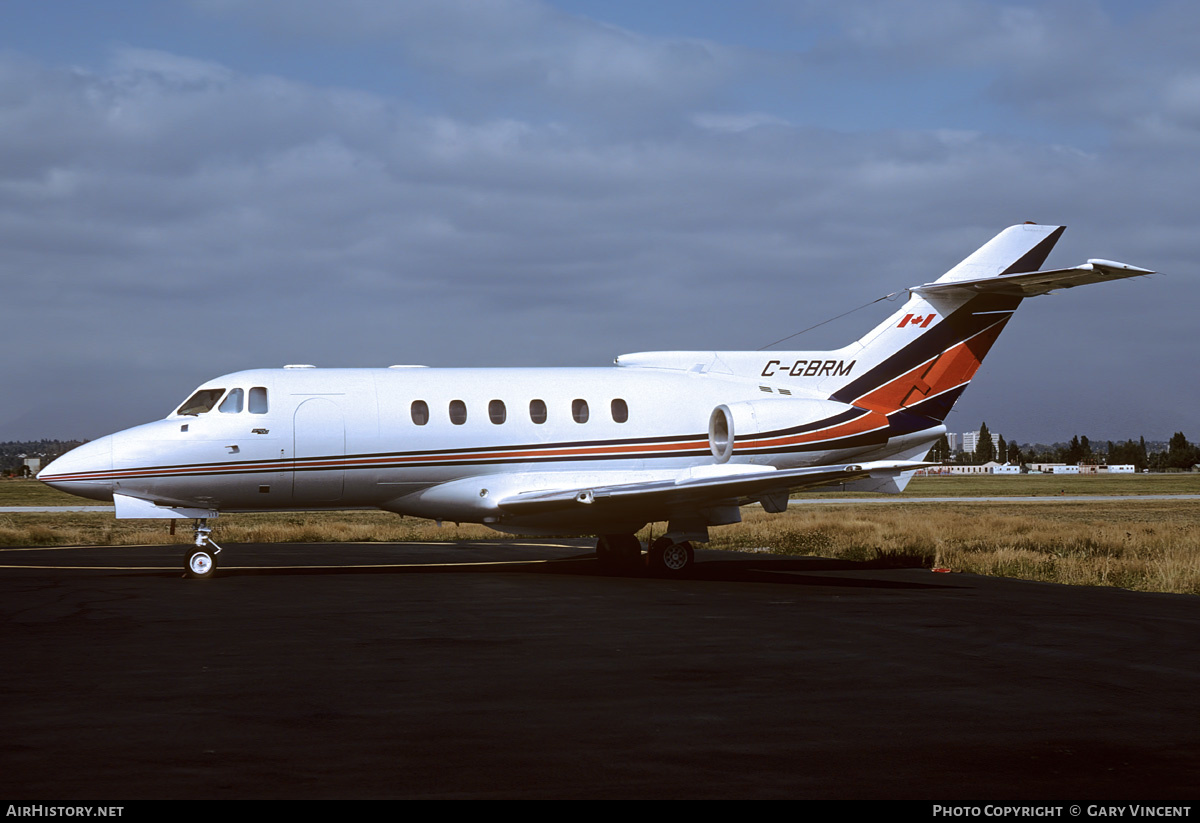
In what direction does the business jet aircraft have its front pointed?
to the viewer's left
